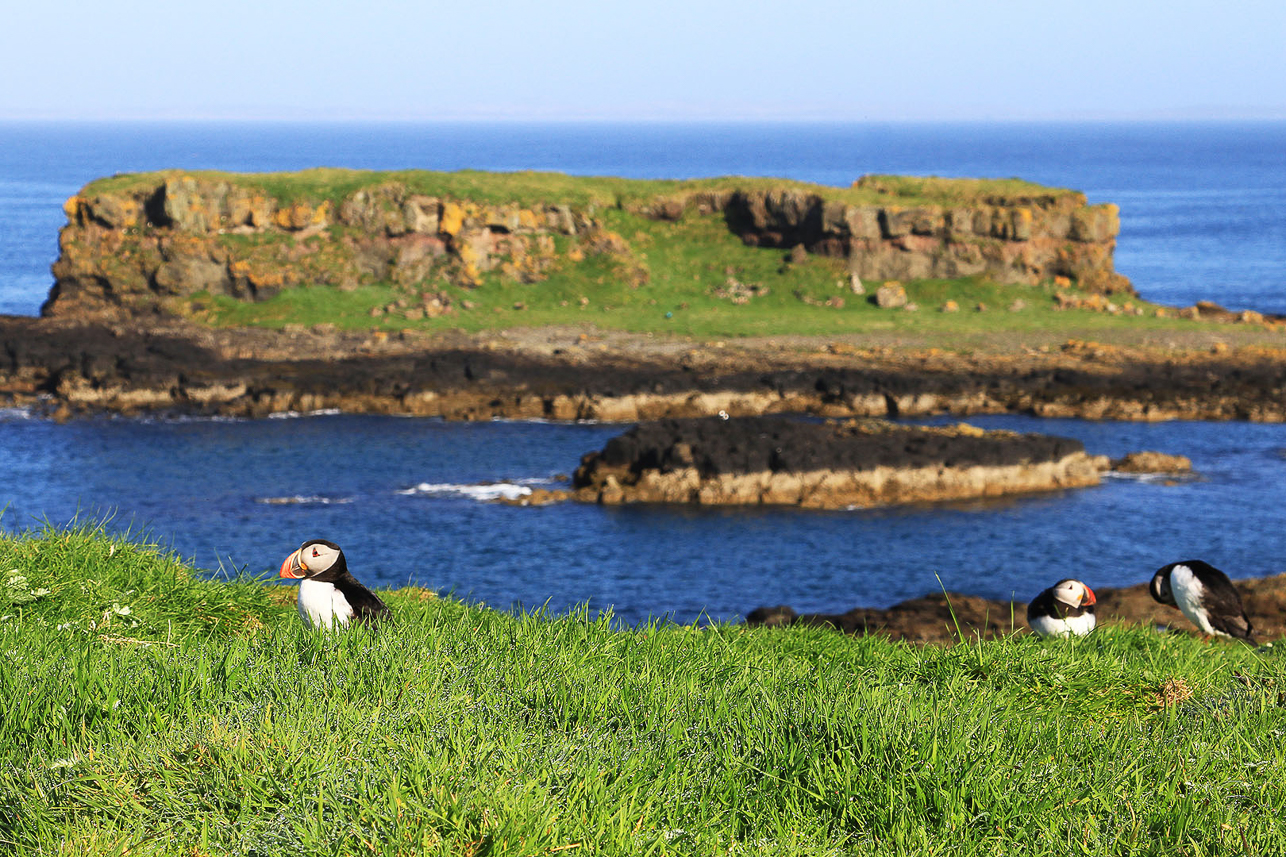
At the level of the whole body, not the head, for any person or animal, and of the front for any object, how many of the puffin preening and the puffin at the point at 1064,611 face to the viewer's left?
1

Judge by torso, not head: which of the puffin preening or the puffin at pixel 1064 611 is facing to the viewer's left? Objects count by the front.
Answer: the puffin preening

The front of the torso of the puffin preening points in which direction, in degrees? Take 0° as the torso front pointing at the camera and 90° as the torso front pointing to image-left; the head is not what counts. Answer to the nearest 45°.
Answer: approximately 90°

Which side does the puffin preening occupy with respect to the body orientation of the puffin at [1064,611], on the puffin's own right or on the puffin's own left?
on the puffin's own left

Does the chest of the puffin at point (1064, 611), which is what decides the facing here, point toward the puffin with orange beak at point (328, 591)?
no

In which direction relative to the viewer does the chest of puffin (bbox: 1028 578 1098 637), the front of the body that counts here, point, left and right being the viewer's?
facing the viewer and to the right of the viewer
